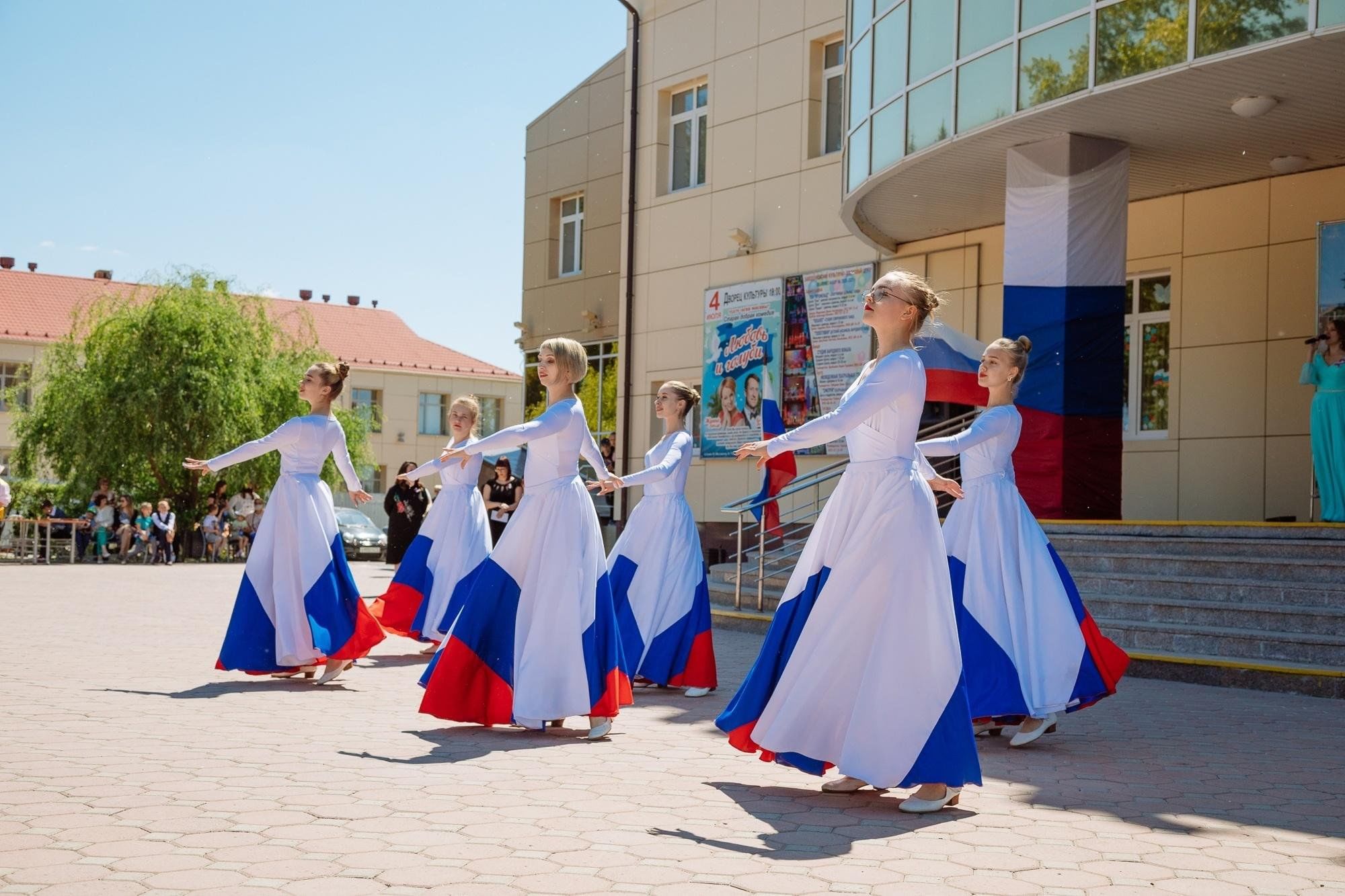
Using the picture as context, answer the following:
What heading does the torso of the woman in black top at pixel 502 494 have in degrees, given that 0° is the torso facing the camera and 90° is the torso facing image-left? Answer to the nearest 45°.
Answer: approximately 0°

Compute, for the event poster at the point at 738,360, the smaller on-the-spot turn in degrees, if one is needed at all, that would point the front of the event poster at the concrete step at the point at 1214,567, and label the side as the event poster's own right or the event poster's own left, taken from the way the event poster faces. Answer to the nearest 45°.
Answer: approximately 45° to the event poster's own left

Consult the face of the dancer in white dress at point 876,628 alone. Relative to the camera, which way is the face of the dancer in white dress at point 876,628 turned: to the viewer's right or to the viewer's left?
to the viewer's left

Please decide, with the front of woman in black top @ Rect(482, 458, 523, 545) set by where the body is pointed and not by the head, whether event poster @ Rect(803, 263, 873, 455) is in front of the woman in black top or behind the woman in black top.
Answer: behind

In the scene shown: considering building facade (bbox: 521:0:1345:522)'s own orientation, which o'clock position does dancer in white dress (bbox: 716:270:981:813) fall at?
The dancer in white dress is roughly at 11 o'clock from the building facade.

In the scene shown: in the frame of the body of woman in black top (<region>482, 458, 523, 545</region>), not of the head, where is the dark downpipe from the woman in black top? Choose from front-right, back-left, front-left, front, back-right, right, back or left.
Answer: back

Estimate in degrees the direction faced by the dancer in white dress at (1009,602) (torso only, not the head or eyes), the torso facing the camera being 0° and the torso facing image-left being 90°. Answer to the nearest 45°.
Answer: approximately 45°

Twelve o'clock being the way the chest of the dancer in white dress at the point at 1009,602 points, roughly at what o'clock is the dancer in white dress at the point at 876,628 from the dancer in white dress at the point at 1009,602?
the dancer in white dress at the point at 876,628 is roughly at 11 o'clock from the dancer in white dress at the point at 1009,602.

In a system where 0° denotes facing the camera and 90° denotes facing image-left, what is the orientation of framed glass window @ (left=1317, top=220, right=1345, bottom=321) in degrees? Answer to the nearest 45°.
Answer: approximately 45°

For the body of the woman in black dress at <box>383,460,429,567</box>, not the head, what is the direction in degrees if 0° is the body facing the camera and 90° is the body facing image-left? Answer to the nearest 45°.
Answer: approximately 315°
